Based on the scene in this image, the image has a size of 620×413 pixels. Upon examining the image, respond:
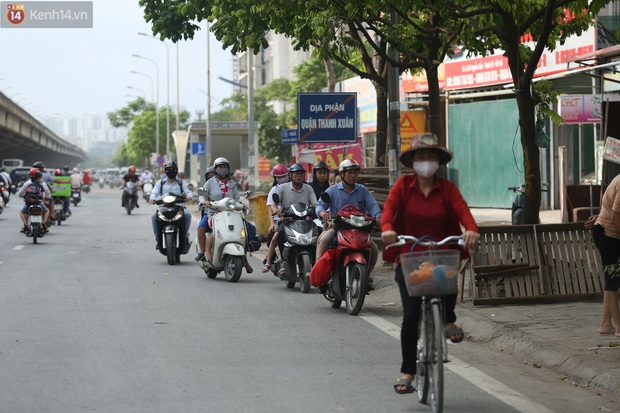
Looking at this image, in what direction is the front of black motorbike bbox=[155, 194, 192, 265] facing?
toward the camera

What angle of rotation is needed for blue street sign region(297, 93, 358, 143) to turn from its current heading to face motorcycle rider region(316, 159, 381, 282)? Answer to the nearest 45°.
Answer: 0° — it already faces them

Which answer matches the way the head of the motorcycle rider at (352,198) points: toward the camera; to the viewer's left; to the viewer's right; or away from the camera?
toward the camera

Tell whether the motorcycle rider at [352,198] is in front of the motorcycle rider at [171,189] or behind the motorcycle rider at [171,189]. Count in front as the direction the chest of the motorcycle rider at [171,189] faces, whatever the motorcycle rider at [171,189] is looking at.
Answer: in front

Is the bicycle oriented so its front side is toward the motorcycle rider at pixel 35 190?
no

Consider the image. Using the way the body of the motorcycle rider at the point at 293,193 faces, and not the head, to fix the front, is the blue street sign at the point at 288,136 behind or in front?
behind

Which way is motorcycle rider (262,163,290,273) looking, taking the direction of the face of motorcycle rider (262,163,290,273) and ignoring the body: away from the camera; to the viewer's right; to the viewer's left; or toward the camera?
toward the camera

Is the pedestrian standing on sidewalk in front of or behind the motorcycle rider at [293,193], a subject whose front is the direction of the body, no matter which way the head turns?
in front

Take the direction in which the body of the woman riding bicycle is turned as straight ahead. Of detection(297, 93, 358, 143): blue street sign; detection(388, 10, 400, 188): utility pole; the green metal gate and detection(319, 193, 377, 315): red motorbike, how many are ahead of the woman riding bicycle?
0

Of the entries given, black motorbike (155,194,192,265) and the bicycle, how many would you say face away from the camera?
0

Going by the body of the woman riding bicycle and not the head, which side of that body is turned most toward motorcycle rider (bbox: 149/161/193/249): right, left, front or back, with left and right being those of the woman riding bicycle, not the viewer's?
back

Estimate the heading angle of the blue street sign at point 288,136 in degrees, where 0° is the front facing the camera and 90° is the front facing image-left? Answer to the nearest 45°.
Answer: approximately 0°

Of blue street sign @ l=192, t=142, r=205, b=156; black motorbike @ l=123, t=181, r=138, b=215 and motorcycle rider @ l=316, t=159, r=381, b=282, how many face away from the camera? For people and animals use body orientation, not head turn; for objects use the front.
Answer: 0

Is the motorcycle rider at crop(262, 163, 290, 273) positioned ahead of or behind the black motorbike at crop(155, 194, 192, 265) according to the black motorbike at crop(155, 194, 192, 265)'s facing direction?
ahead

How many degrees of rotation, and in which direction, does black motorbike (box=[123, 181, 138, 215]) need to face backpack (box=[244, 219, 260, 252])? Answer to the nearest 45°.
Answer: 0° — it already faces it

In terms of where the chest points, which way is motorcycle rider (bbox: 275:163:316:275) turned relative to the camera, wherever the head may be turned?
toward the camera

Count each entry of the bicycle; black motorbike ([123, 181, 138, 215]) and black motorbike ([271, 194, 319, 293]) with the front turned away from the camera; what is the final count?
0

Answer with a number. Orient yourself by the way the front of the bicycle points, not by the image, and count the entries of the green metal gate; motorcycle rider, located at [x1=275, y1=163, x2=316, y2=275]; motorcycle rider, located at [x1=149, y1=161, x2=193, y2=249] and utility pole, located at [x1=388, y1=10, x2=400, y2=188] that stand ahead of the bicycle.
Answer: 0

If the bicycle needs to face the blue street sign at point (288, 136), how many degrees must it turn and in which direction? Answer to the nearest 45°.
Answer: approximately 180°
